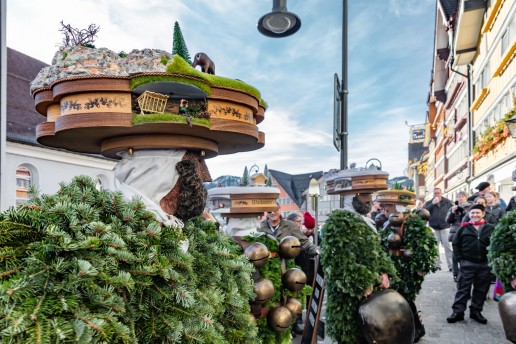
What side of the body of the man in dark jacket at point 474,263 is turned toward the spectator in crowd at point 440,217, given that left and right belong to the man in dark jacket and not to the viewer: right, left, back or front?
back

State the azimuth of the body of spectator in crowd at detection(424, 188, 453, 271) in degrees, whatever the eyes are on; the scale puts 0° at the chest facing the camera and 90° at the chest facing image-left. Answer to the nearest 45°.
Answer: approximately 0°
